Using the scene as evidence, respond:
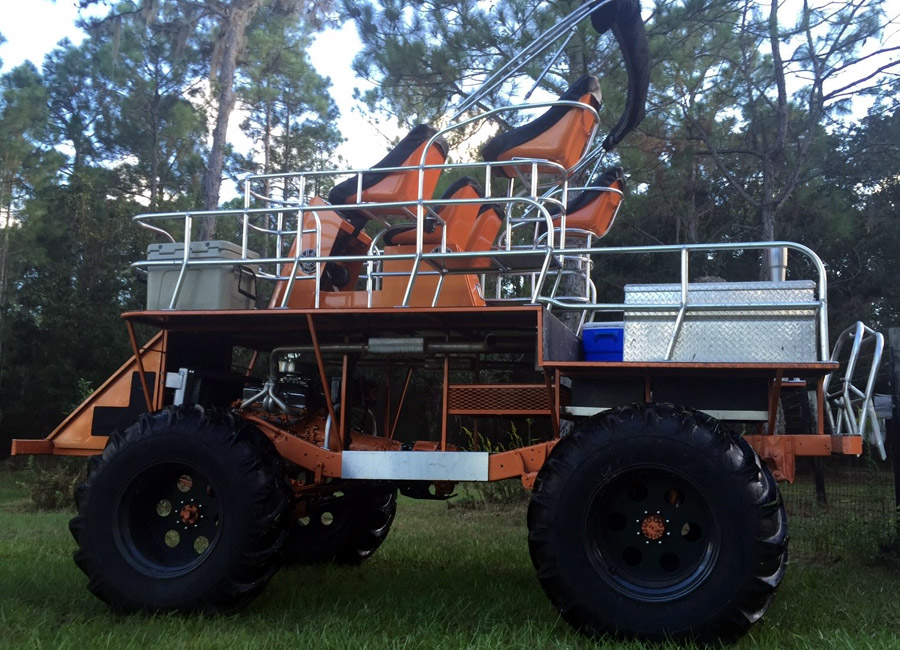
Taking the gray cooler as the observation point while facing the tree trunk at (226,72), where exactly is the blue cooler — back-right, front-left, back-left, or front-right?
back-right

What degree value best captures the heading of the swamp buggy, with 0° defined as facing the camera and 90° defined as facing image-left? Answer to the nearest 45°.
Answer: approximately 90°

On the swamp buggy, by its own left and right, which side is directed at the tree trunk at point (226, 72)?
right
